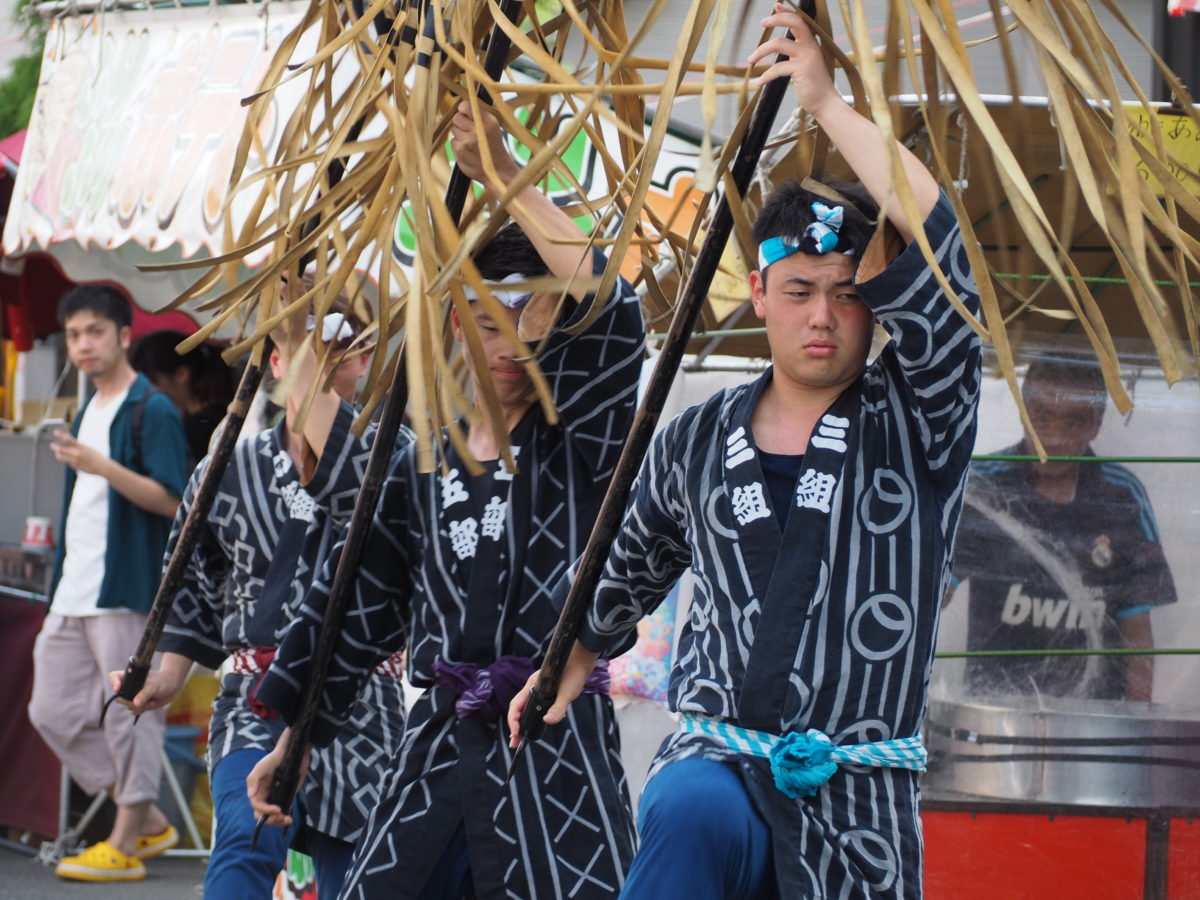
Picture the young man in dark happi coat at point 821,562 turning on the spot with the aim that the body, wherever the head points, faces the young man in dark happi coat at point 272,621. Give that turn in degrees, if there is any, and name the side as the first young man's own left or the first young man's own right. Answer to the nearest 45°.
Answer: approximately 135° to the first young man's own right

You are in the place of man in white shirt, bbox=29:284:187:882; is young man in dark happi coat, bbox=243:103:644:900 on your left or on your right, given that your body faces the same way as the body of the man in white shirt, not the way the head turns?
on your left

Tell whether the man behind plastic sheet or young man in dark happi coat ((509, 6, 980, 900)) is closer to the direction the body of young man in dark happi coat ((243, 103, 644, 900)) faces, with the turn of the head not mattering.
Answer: the young man in dark happi coat

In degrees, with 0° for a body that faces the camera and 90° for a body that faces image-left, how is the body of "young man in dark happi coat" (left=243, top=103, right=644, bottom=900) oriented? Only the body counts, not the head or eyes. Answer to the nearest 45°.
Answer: approximately 0°

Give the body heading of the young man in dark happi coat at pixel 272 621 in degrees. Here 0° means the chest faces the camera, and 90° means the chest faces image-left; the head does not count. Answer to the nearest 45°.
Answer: approximately 0°

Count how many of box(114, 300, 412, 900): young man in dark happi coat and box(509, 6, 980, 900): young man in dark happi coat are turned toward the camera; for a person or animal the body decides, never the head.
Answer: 2
